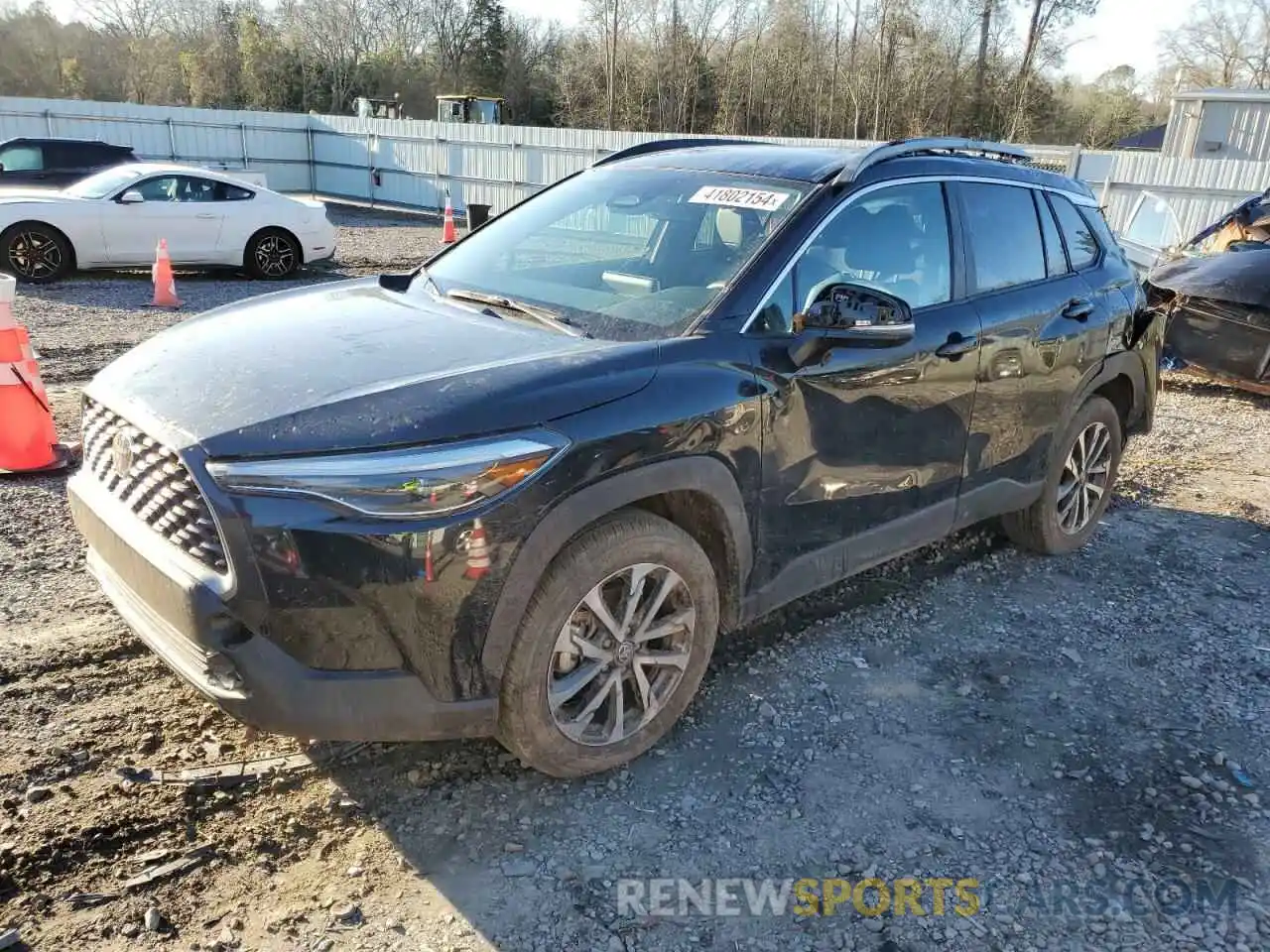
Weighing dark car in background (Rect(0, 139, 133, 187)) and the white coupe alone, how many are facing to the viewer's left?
2

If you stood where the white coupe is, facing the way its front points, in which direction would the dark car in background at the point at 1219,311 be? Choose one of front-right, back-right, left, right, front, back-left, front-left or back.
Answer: back-left

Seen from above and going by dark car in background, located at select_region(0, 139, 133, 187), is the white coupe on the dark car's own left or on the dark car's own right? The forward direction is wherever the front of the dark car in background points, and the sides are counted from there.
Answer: on the dark car's own left

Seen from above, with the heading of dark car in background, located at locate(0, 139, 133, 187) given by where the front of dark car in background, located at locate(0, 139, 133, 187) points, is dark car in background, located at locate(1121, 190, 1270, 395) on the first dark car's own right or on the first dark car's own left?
on the first dark car's own left

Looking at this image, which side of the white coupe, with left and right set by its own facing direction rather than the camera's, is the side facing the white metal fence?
right

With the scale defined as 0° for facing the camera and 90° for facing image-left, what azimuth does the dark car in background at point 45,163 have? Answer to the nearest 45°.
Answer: approximately 90°

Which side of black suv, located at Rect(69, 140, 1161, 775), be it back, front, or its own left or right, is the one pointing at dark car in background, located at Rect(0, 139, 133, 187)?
right

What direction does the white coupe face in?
to the viewer's left
